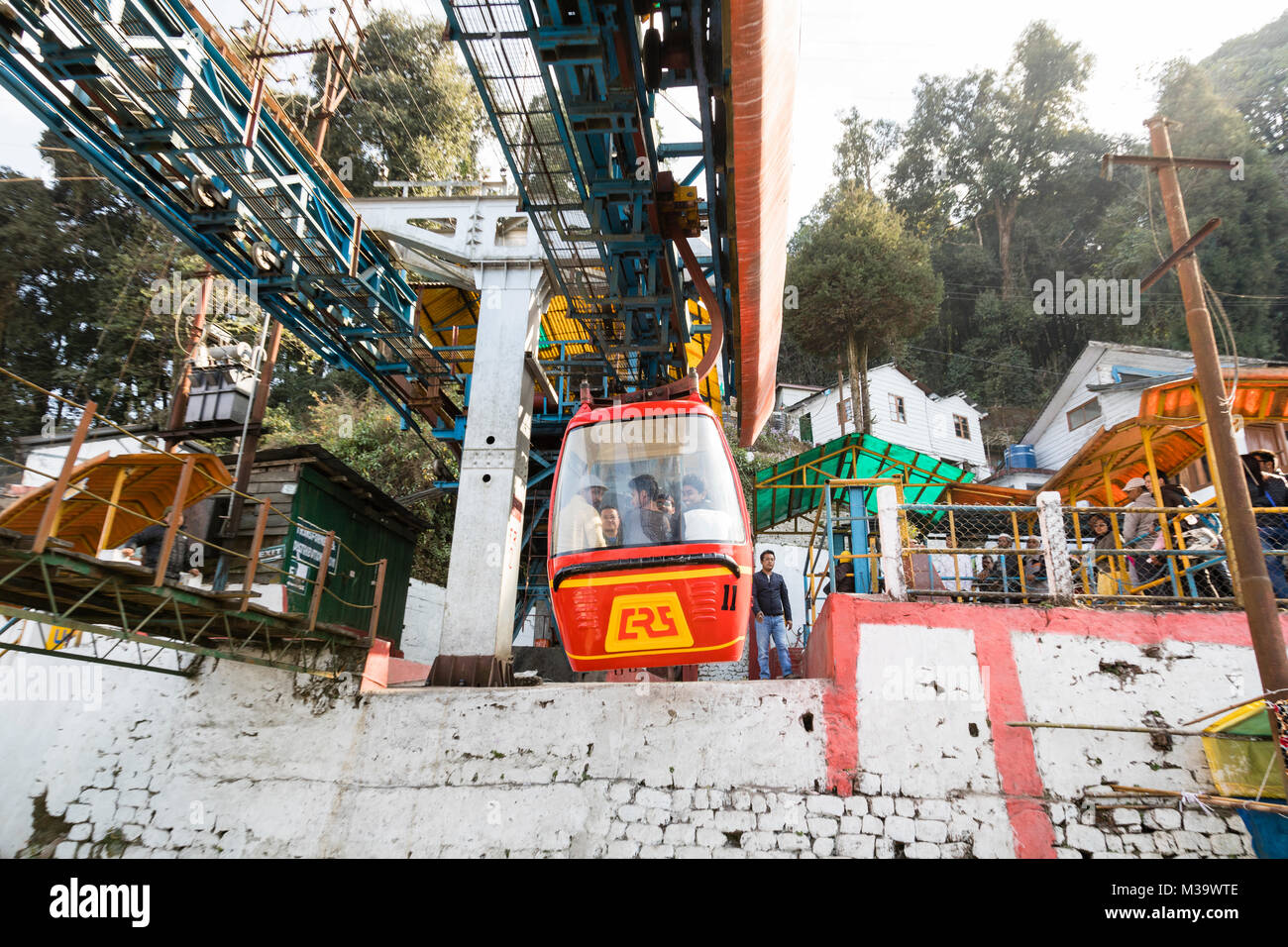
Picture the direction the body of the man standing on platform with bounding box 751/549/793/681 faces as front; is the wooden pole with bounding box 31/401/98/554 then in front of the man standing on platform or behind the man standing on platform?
in front

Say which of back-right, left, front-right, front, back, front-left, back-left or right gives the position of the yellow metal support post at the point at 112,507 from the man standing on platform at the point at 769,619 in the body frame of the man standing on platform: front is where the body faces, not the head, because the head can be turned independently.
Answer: front-right

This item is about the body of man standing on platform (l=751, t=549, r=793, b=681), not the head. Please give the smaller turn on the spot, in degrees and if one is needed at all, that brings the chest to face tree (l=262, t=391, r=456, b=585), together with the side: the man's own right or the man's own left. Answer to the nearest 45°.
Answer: approximately 135° to the man's own right

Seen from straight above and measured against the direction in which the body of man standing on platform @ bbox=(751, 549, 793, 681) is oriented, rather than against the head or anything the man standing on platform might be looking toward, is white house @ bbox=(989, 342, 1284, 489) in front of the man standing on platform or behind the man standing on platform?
behind

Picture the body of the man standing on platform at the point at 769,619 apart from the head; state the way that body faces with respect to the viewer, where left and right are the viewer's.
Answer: facing the viewer

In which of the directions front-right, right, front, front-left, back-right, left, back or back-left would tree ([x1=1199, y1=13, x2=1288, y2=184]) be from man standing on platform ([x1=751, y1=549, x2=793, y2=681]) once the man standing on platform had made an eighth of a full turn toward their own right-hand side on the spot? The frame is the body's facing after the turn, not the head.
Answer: back

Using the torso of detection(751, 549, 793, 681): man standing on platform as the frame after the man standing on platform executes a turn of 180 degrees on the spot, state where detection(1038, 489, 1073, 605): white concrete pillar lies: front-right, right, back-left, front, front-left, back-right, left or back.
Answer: back-right

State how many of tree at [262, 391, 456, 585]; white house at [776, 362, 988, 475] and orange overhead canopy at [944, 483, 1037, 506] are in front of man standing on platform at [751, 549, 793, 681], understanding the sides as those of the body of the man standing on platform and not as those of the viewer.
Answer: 0

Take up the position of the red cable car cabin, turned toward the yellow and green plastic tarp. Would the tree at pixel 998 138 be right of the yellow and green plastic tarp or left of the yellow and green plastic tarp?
left
